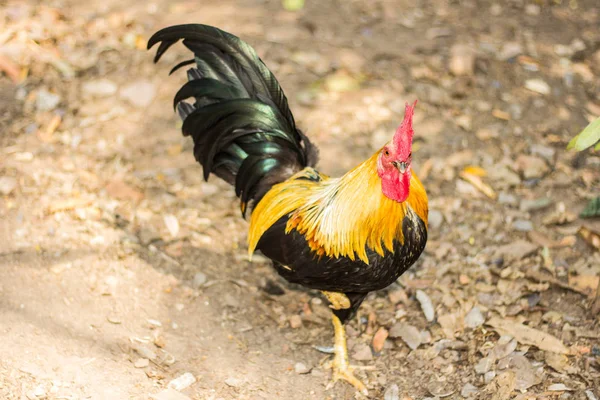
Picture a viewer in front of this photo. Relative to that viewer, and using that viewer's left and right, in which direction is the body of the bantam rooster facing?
facing the viewer and to the right of the viewer

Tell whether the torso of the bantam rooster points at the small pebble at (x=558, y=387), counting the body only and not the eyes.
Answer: yes

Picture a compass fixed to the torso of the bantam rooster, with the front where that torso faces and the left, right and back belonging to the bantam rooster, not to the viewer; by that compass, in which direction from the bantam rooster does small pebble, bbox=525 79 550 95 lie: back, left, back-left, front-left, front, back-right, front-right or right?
left

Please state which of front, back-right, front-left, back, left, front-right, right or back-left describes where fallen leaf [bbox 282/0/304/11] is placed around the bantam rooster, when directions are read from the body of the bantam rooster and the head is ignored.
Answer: back-left

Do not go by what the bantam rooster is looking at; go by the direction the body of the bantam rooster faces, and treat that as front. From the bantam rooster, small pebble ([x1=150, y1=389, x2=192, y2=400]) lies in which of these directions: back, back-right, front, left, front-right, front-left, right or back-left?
right

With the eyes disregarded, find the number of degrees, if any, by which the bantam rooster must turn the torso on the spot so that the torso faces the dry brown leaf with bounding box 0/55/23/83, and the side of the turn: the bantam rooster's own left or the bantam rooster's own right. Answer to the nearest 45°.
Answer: approximately 180°

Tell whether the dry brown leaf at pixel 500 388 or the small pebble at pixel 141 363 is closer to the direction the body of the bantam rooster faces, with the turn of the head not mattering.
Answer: the dry brown leaf

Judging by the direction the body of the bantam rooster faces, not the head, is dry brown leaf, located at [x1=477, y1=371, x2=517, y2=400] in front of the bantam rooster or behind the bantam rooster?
in front

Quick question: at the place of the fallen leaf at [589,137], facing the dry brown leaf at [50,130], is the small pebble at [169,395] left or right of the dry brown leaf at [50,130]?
left
